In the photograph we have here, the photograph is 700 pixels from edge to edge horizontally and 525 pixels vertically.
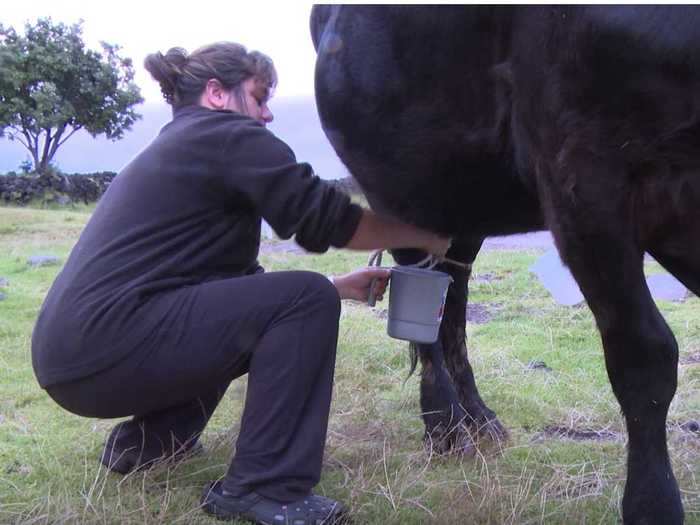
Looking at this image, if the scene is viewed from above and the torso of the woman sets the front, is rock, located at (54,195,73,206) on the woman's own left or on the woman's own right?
on the woman's own left

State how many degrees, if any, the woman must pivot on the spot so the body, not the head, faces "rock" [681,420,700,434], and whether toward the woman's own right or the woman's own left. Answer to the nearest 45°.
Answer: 0° — they already face it

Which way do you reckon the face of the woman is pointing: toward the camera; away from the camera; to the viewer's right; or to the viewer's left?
to the viewer's right

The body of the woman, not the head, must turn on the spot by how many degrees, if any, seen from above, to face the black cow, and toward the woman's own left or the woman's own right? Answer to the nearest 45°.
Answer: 0° — they already face it

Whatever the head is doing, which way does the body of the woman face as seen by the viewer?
to the viewer's right

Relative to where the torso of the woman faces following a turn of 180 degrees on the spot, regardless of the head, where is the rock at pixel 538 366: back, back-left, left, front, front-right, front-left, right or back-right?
back-right
